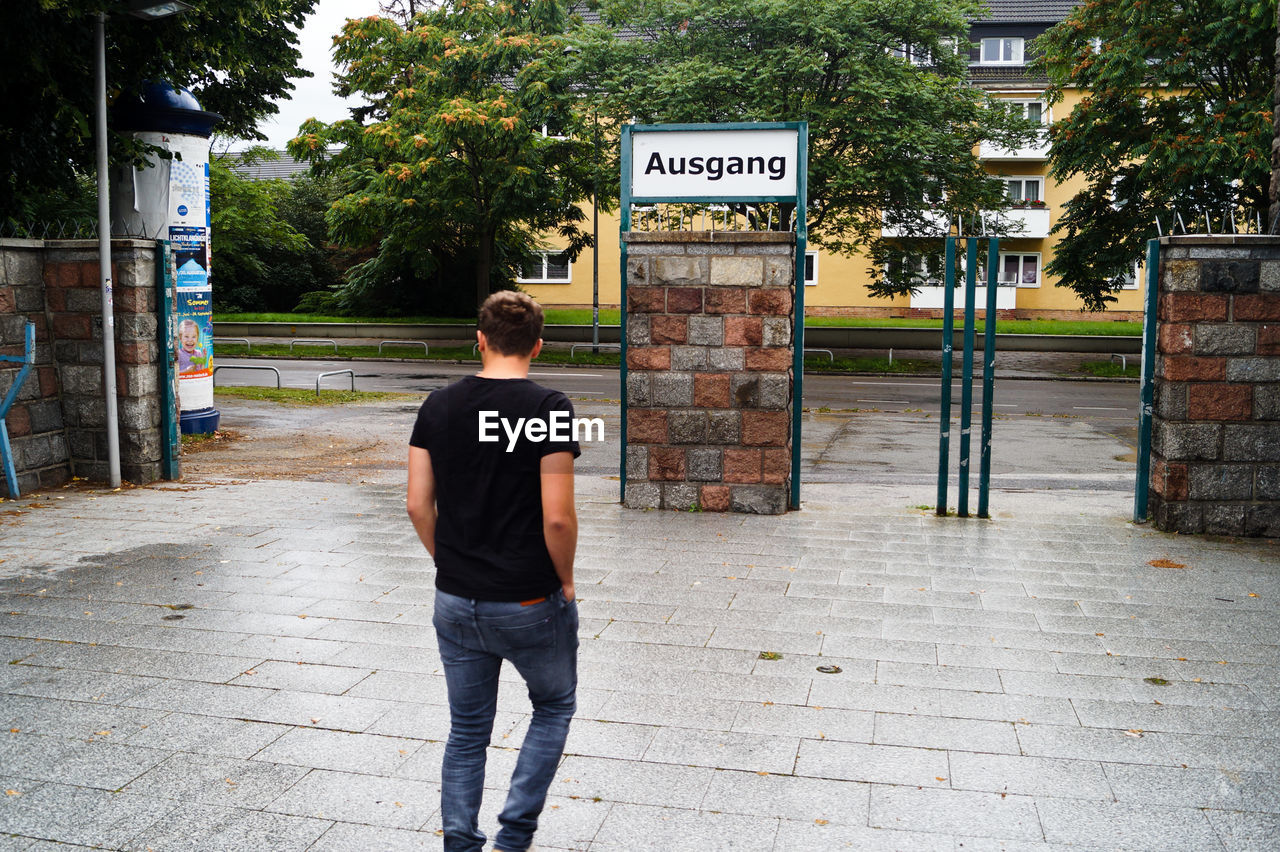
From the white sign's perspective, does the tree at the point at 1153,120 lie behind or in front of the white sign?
behind

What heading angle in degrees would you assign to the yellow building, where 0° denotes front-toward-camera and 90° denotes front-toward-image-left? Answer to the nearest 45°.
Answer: approximately 0°

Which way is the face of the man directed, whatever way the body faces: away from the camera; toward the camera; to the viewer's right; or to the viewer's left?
away from the camera

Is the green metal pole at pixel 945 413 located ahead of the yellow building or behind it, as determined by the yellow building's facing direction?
ahead

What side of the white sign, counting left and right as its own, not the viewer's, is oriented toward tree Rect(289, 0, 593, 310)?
back

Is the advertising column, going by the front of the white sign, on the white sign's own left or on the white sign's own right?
on the white sign's own right

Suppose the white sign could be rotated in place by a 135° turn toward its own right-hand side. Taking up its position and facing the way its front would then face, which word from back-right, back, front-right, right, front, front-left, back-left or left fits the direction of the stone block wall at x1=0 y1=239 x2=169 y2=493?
front-left

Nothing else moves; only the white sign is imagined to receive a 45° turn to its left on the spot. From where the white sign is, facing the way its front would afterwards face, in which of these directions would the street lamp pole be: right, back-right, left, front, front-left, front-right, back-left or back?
back-right

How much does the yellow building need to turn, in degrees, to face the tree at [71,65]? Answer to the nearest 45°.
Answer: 0° — it already faces it

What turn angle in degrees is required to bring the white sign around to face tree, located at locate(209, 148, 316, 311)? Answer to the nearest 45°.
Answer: approximately 135° to its right

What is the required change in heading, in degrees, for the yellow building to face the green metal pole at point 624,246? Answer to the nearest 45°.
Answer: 0° — it already faces it

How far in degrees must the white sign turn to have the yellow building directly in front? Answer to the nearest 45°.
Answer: approximately 180°

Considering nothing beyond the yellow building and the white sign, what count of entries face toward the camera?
2

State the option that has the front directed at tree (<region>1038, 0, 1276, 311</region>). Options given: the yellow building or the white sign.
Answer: the yellow building
